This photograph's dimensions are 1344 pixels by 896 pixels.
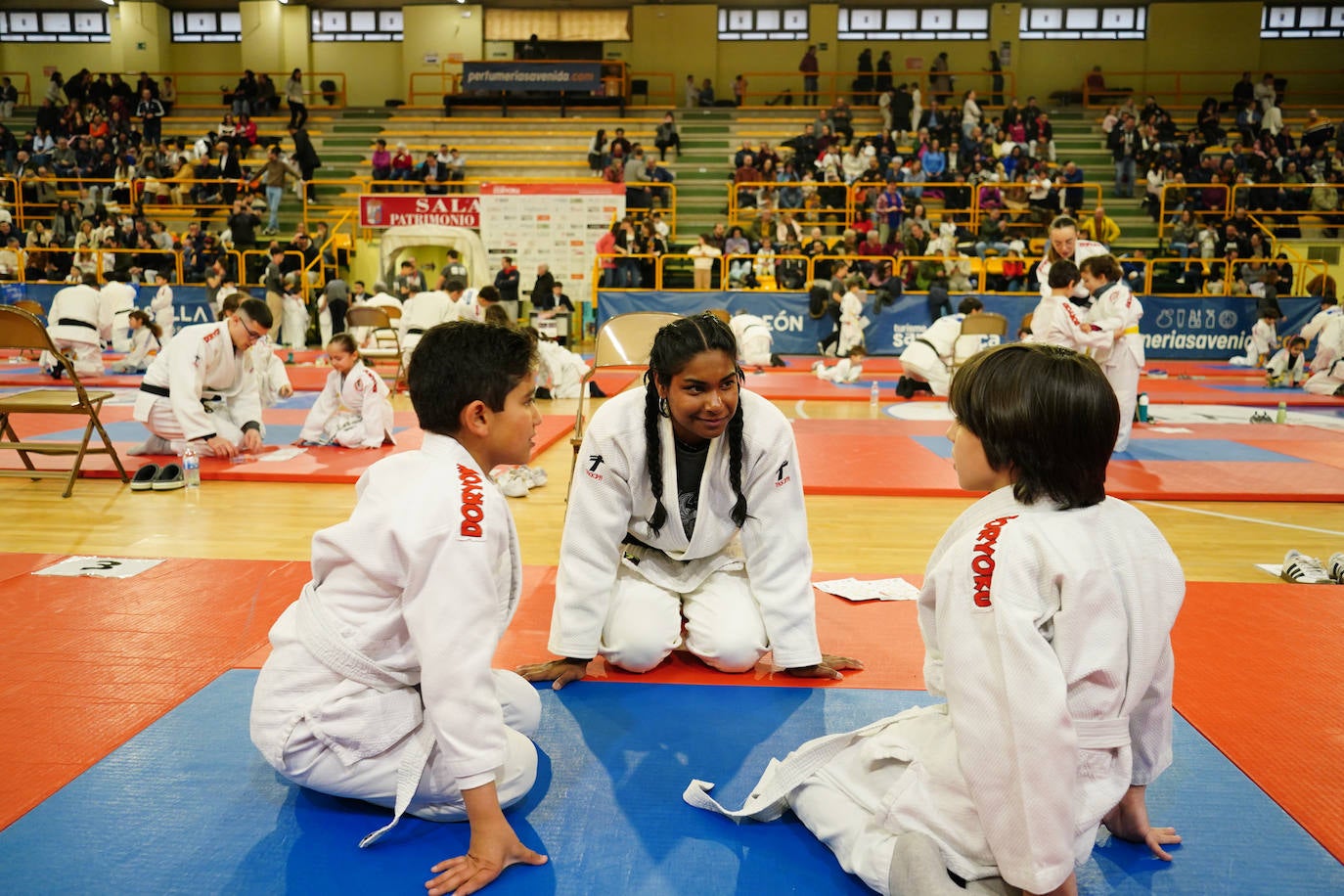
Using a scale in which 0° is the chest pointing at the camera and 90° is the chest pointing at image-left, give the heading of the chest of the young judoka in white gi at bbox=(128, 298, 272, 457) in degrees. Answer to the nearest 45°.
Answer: approximately 315°

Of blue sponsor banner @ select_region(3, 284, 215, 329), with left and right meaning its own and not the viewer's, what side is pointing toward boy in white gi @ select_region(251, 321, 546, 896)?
front

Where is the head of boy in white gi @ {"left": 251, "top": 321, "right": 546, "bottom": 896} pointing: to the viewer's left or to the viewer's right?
to the viewer's right

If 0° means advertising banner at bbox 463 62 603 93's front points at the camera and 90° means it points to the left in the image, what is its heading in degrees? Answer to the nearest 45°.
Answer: approximately 0°

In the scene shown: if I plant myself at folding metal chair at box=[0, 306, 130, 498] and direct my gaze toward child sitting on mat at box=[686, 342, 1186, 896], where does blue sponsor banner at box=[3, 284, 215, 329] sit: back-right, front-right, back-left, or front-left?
back-left

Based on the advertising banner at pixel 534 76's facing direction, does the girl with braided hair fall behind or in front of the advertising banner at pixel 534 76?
in front

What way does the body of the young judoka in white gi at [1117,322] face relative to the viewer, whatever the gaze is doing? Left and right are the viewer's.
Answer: facing to the left of the viewer

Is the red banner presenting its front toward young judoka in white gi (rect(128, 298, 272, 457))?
yes

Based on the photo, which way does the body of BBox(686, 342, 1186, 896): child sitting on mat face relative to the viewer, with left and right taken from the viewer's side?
facing away from the viewer and to the left of the viewer
